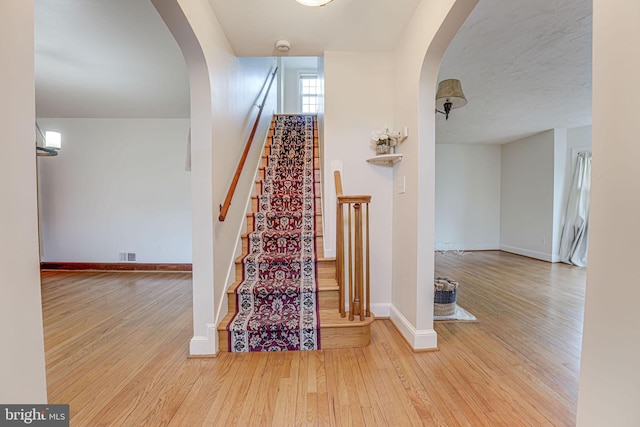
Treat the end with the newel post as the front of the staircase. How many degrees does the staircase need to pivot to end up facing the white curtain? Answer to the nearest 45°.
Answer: approximately 135° to its left

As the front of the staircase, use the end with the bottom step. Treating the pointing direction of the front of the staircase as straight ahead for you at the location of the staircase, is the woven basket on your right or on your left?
on your left

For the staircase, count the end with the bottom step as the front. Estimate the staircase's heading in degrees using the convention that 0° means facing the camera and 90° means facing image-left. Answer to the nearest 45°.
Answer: approximately 0°
